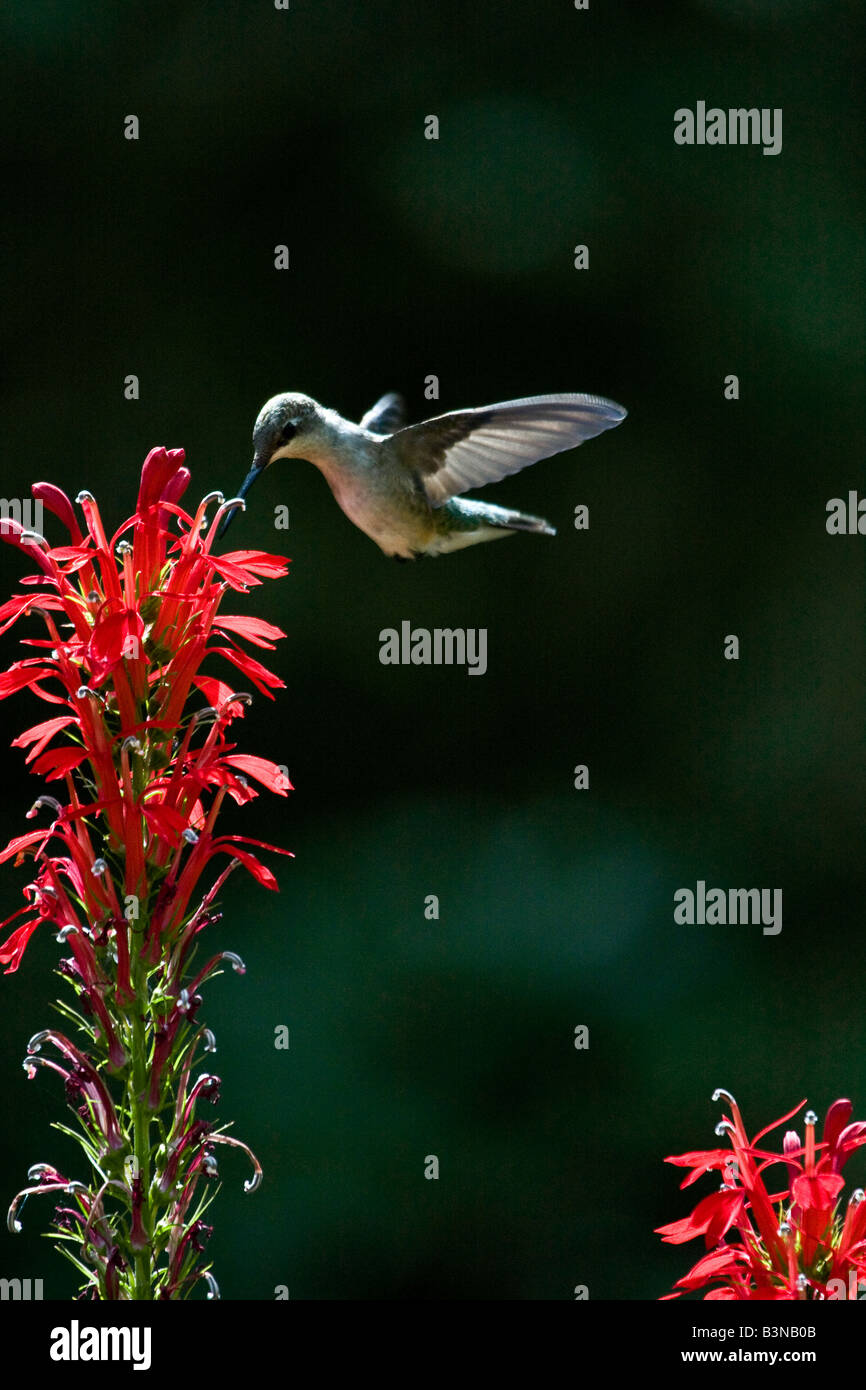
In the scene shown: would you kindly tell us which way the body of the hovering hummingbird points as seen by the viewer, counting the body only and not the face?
to the viewer's left

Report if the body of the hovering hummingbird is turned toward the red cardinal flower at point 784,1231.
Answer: no
